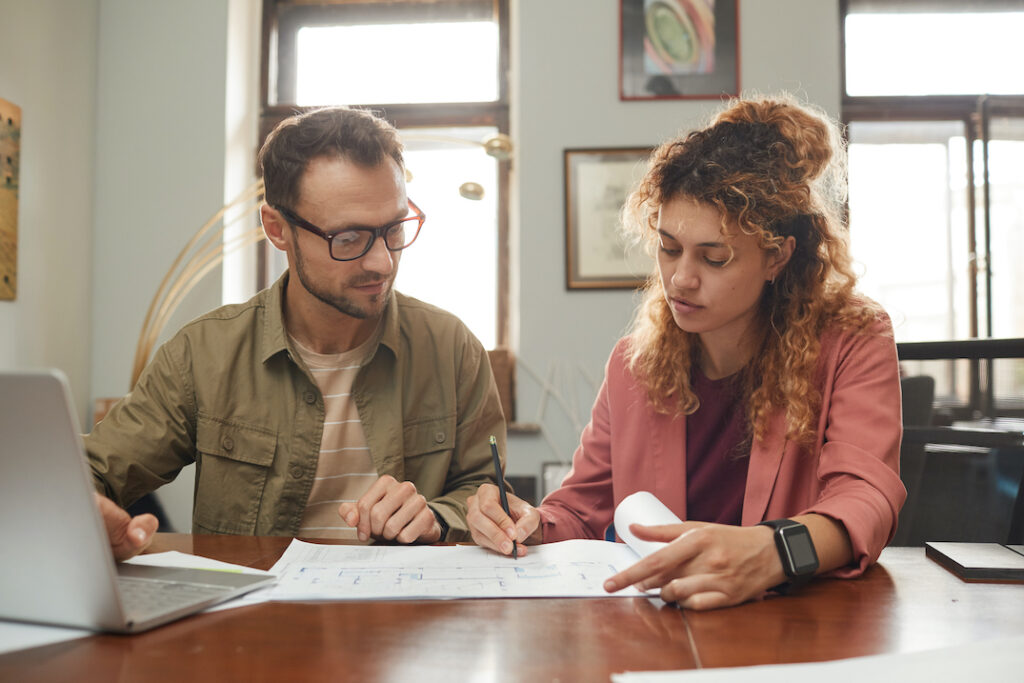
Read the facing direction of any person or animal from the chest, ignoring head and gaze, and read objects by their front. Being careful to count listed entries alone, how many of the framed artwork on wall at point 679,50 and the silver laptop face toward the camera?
1

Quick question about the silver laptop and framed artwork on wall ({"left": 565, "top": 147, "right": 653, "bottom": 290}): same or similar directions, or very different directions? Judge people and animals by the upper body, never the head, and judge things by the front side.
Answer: very different directions

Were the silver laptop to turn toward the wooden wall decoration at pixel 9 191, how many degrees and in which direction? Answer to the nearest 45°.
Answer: approximately 45° to its left

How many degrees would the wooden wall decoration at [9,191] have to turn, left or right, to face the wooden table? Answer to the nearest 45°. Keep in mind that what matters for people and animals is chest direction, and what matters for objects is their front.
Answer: approximately 45° to its right

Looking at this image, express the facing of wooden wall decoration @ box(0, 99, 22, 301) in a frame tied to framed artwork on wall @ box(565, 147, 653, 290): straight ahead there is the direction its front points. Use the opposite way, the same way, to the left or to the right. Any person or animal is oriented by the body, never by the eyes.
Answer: to the left

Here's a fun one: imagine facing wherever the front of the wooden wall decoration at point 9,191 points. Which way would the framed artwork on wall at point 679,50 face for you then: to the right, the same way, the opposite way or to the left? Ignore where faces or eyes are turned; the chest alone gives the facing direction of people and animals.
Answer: to the right

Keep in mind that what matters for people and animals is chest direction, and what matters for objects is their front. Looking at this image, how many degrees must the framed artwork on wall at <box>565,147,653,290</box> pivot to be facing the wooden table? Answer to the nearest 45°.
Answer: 0° — it already faces it

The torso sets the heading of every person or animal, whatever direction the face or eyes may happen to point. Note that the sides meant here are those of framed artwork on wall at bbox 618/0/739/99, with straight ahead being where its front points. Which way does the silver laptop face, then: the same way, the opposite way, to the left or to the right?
the opposite way

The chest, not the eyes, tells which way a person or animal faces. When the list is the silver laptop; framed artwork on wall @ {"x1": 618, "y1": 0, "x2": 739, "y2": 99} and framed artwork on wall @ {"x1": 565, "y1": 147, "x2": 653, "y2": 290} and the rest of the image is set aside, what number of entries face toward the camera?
2

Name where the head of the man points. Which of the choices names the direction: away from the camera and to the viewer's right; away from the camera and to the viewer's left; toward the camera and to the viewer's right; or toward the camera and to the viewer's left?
toward the camera and to the viewer's right

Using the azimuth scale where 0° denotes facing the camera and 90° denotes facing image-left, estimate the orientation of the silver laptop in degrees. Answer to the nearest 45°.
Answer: approximately 225°
